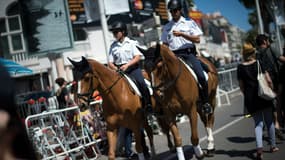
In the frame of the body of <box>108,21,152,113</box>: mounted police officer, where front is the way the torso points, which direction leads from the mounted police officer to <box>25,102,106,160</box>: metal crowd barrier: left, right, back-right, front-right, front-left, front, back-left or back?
right

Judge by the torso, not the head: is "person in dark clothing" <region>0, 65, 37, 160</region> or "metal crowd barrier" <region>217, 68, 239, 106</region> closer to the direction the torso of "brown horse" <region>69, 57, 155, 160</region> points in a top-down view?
the person in dark clothing

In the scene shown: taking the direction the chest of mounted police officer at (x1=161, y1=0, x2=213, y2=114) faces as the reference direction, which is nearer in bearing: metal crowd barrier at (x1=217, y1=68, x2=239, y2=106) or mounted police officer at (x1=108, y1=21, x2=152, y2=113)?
the mounted police officer

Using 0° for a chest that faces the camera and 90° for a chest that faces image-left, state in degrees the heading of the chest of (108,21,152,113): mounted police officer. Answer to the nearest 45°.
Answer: approximately 45°

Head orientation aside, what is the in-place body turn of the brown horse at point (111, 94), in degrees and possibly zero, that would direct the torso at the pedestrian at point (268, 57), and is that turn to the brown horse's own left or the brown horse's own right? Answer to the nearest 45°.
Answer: approximately 135° to the brown horse's own left

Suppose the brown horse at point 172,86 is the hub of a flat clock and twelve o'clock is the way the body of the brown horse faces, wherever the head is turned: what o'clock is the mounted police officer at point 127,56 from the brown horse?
The mounted police officer is roughly at 3 o'clock from the brown horse.

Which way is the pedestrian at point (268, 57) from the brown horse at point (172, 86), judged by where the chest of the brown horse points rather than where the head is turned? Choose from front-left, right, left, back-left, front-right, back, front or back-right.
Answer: back

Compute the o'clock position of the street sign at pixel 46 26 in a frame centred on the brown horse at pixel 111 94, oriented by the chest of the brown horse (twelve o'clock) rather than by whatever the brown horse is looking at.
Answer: The street sign is roughly at 4 o'clock from the brown horse.
